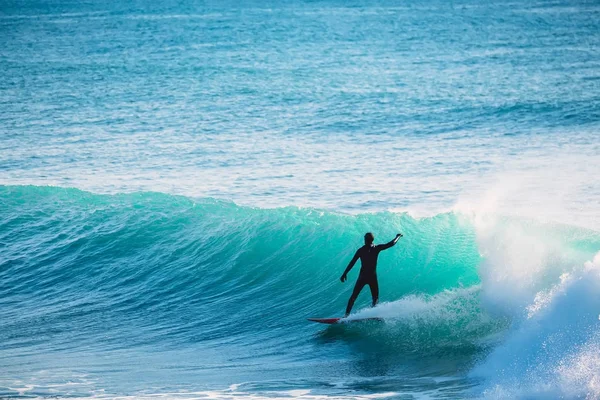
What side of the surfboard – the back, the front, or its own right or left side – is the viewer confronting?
left
